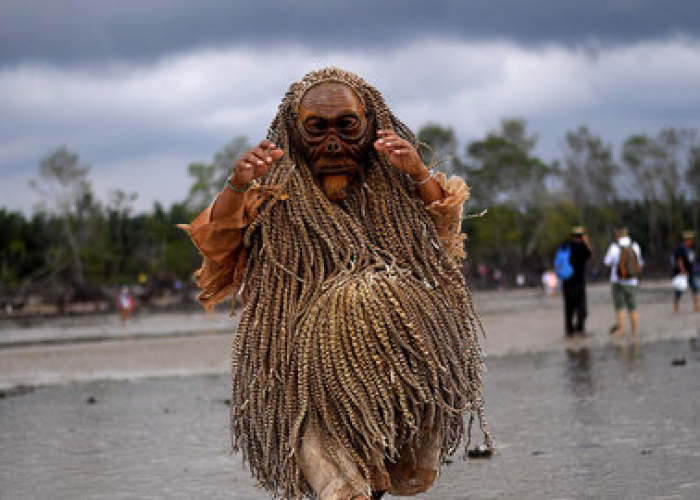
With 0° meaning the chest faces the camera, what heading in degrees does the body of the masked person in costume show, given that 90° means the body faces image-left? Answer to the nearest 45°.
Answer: approximately 0°

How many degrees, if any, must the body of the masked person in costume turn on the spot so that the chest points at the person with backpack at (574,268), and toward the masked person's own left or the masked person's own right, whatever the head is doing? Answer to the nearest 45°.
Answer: approximately 180°

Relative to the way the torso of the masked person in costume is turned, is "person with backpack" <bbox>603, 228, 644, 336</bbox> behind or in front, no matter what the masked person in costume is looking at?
behind
